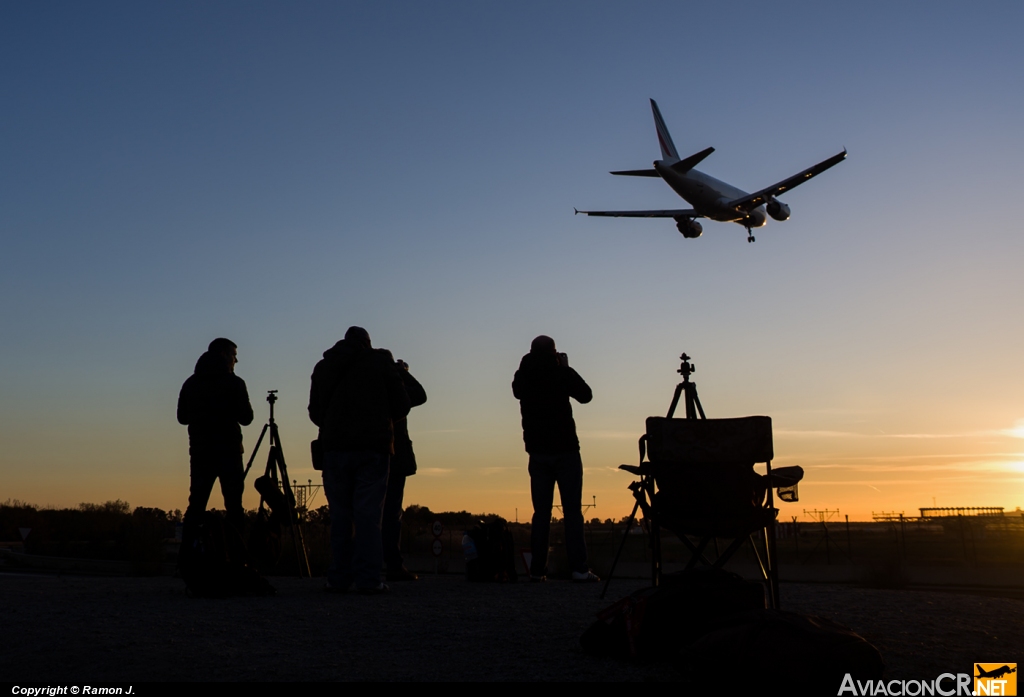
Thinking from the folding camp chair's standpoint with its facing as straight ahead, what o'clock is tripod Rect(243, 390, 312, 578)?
The tripod is roughly at 10 o'clock from the folding camp chair.

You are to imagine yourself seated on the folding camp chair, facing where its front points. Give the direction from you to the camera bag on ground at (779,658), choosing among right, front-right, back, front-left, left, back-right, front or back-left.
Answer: back

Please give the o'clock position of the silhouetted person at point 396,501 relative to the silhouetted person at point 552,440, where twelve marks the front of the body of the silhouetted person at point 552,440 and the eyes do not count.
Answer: the silhouetted person at point 396,501 is roughly at 8 o'clock from the silhouetted person at point 552,440.

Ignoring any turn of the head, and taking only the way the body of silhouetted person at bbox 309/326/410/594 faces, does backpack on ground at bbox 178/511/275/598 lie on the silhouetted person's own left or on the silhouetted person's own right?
on the silhouetted person's own left

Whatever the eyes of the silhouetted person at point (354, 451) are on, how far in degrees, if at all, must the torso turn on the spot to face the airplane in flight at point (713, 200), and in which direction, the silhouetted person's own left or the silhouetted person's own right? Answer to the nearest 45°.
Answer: approximately 45° to the silhouetted person's own right

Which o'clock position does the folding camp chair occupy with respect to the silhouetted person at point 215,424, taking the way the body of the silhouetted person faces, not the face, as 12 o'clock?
The folding camp chair is roughly at 3 o'clock from the silhouetted person.

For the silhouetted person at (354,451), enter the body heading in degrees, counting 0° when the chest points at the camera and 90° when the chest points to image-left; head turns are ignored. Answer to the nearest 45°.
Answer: approximately 180°

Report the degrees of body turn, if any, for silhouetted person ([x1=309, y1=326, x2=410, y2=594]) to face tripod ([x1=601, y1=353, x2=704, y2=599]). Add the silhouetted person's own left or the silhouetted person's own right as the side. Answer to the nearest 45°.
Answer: approximately 135° to the silhouetted person's own right

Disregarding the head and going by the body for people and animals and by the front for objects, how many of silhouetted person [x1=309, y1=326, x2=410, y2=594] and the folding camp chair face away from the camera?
2

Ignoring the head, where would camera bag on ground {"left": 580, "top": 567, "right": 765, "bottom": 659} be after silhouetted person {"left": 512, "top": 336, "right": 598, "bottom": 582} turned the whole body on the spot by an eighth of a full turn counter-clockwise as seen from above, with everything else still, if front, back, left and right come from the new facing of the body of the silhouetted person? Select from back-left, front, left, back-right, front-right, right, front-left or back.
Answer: back

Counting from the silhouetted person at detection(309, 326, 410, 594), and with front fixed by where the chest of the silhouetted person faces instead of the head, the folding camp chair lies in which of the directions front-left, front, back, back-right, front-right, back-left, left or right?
back-right

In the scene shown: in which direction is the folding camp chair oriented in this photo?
away from the camera

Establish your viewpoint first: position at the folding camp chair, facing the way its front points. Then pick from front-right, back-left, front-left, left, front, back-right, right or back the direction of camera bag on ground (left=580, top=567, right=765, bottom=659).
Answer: back

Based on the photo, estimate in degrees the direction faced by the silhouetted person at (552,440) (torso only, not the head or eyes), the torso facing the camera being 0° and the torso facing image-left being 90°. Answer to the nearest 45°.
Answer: approximately 225°
